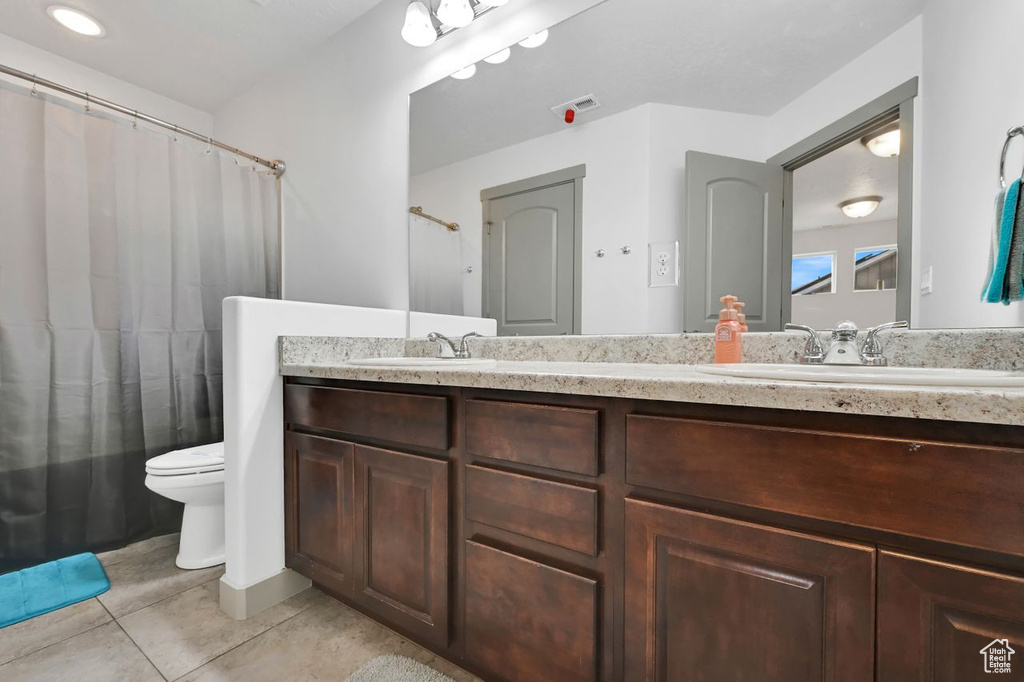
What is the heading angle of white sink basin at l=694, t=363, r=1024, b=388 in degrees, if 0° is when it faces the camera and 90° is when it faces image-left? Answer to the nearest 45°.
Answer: approximately 45°

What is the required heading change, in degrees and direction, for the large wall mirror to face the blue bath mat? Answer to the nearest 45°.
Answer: approximately 45° to its right

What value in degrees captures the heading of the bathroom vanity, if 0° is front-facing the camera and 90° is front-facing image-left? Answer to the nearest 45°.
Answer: approximately 45°

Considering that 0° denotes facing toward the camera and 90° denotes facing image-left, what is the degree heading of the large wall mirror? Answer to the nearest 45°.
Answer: approximately 45°

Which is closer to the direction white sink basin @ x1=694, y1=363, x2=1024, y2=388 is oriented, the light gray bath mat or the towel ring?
the light gray bath mat

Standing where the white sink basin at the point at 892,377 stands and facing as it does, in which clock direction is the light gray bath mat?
The light gray bath mat is roughly at 1 o'clock from the white sink basin.
